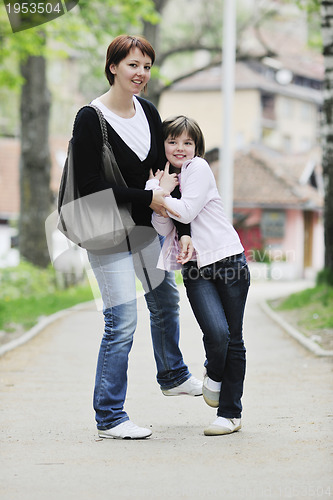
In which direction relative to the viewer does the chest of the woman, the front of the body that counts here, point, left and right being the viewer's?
facing the viewer and to the right of the viewer

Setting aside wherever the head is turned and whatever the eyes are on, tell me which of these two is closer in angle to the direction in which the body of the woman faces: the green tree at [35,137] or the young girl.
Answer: the young girl

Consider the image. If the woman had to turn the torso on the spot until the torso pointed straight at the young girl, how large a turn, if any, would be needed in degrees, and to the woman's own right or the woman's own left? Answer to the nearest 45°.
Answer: approximately 45° to the woman's own left

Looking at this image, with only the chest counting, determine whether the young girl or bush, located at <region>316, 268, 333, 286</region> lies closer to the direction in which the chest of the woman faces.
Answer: the young girl

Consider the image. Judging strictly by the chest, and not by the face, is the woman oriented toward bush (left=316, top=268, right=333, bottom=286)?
no

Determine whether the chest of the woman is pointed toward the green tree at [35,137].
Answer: no
